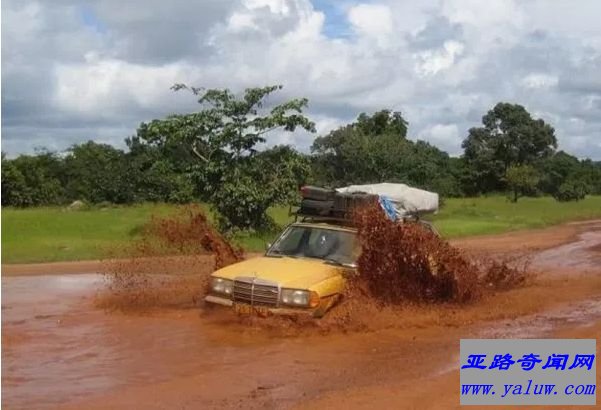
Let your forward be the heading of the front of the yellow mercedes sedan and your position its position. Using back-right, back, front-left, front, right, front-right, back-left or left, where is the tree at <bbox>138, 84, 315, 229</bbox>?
back-right

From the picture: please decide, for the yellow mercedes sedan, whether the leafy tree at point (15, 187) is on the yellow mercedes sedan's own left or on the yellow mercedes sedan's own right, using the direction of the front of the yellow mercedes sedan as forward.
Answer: on the yellow mercedes sedan's own right

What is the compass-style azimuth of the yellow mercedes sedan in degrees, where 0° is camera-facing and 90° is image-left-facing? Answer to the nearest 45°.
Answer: approximately 45°

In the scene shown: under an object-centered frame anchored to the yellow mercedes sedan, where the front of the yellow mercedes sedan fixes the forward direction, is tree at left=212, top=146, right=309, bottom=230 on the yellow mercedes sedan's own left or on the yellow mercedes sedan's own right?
on the yellow mercedes sedan's own right

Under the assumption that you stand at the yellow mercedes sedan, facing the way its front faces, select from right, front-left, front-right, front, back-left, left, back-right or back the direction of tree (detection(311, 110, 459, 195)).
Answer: back-right
